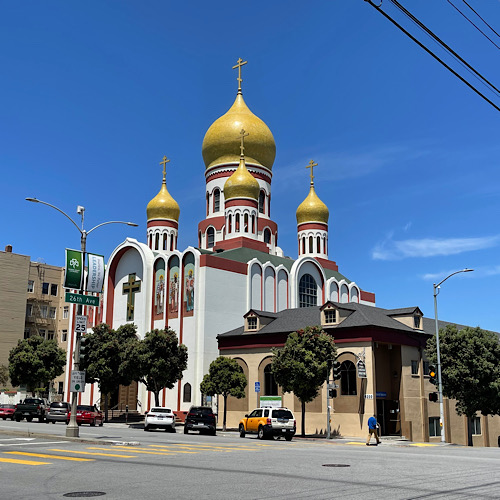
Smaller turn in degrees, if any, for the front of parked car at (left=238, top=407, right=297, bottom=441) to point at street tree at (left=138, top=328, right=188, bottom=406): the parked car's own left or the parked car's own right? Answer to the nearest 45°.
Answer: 0° — it already faces it

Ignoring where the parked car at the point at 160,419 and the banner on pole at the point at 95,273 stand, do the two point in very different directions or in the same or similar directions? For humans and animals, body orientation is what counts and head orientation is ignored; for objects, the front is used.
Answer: very different directions

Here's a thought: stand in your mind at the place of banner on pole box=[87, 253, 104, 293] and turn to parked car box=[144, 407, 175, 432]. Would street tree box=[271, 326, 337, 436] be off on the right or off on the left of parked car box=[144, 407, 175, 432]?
right

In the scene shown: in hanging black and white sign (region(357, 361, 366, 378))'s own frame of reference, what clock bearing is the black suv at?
The black suv is roughly at 2 o'clock from the hanging black and white sign.

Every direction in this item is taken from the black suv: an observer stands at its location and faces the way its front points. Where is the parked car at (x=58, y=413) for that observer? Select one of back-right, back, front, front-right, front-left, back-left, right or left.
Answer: front-left

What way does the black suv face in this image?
away from the camera

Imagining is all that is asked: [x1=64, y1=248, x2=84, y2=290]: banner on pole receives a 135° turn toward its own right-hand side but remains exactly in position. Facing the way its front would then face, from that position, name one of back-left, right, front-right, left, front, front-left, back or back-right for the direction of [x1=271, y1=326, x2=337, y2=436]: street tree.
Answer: right

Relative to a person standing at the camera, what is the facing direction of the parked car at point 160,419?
facing away from the viewer
